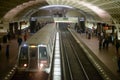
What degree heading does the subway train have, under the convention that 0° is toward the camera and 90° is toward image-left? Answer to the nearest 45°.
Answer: approximately 0°
